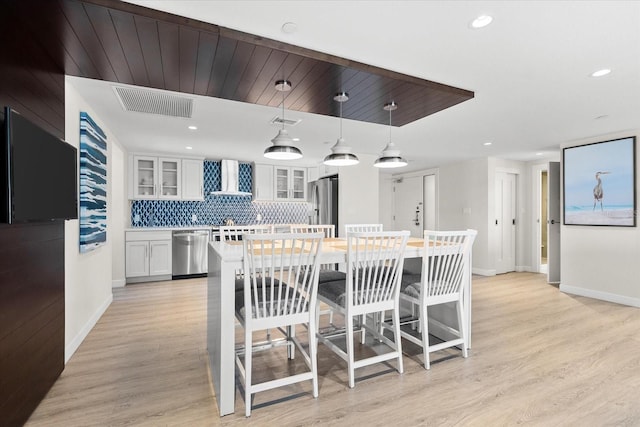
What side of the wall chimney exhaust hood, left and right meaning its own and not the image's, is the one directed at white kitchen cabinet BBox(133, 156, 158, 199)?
right

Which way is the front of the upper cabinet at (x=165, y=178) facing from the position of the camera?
facing the viewer

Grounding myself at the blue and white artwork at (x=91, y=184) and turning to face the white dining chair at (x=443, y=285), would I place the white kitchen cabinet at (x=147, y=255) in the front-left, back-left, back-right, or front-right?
back-left

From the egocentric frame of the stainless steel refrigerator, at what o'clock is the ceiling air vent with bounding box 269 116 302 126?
The ceiling air vent is roughly at 11 o'clock from the stainless steel refrigerator.

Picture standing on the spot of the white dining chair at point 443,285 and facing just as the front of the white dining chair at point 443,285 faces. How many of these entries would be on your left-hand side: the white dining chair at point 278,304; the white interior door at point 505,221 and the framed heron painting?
1

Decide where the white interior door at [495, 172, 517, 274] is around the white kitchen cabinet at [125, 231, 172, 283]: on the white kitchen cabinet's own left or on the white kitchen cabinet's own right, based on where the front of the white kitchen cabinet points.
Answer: on the white kitchen cabinet's own left

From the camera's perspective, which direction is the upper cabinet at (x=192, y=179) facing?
toward the camera

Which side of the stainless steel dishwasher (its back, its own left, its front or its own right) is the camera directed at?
front

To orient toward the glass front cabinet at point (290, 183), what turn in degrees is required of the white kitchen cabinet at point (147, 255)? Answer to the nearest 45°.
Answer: approximately 90° to its left

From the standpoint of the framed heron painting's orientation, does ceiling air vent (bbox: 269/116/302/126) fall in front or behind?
in front

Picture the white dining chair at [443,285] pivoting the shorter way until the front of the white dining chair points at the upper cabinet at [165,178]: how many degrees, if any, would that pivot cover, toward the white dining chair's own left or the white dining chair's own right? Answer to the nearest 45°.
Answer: approximately 45° to the white dining chair's own left

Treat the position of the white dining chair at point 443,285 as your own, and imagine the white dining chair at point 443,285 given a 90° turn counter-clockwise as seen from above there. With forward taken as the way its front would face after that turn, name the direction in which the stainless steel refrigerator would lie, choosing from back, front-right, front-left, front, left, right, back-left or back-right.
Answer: right

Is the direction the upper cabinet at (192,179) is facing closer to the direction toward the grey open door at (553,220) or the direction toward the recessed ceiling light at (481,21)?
the recessed ceiling light

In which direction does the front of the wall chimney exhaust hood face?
toward the camera
